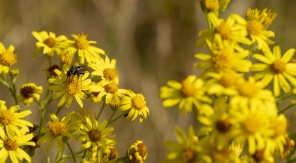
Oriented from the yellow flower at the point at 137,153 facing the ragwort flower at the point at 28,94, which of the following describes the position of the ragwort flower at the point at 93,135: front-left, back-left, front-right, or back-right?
front-left

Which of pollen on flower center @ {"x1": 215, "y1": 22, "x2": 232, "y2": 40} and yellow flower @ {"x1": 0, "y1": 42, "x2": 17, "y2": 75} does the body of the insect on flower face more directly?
the yellow flower

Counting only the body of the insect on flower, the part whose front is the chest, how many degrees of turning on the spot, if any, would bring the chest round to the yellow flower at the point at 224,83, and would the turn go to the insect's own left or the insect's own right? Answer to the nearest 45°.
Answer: approximately 135° to the insect's own left

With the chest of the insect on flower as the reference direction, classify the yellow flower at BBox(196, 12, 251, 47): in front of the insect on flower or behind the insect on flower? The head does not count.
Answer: behind

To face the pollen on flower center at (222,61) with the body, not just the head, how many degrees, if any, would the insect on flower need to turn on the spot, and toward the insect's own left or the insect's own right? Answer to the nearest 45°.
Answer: approximately 135° to the insect's own left

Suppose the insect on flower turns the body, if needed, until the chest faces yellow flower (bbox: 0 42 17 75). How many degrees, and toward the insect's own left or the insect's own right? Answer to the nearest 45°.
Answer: approximately 45° to the insect's own right

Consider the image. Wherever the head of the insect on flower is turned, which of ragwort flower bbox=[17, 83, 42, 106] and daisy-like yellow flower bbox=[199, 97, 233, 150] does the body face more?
the ragwort flower

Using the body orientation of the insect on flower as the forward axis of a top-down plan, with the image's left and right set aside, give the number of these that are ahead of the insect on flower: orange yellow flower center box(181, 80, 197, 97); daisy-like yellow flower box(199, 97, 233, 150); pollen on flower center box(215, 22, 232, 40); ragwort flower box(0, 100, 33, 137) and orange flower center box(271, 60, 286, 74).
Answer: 1

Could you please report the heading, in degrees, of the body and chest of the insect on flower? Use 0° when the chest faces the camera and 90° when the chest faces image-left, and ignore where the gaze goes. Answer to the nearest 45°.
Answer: approximately 90°
